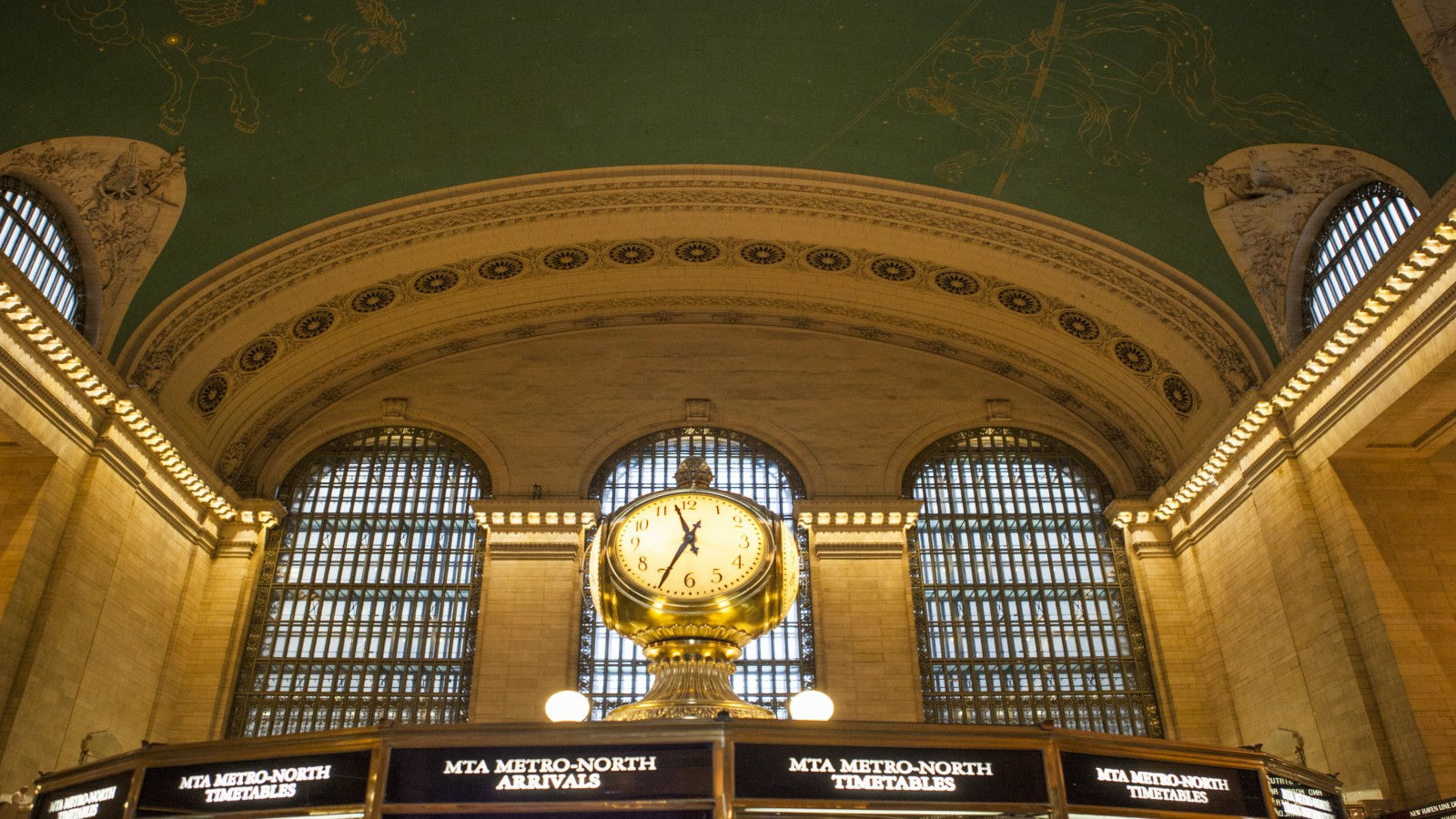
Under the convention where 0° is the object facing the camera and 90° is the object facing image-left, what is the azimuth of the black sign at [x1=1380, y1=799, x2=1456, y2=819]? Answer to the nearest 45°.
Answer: approximately 45°
